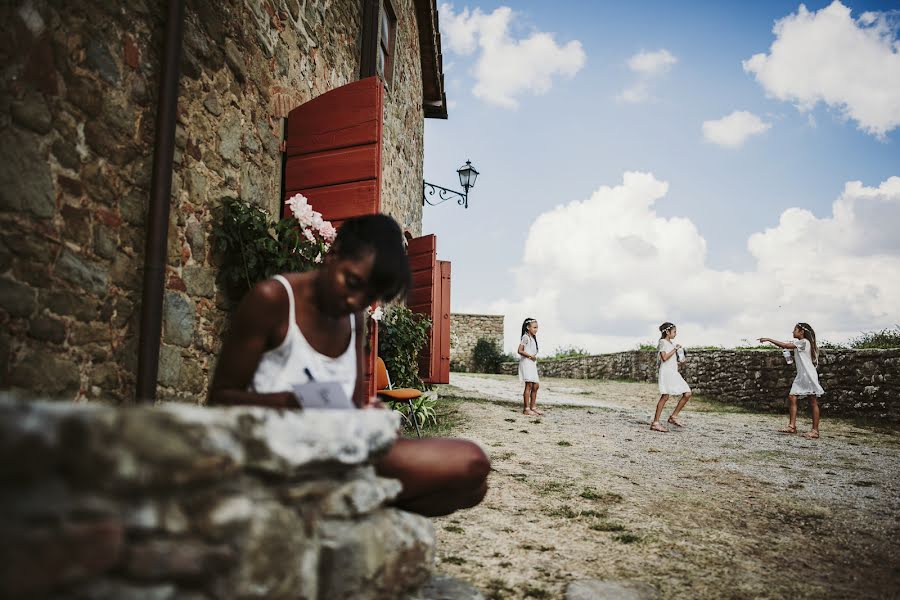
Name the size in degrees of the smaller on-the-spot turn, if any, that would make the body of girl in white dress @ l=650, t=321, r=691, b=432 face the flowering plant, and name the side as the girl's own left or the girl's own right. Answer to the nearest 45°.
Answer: approximately 135° to the girl's own right

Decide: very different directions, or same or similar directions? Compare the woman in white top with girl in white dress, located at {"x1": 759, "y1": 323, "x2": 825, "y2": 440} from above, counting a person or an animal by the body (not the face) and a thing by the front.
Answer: very different directions

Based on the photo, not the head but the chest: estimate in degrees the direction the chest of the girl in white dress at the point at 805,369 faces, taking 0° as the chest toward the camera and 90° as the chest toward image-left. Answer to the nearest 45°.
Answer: approximately 90°

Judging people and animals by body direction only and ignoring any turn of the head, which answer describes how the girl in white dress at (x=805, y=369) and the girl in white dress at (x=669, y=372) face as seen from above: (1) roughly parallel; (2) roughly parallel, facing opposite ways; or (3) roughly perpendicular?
roughly parallel, facing opposite ways

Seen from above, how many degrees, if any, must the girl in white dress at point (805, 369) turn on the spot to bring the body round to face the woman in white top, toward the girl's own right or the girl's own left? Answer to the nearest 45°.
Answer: approximately 90° to the girl's own left

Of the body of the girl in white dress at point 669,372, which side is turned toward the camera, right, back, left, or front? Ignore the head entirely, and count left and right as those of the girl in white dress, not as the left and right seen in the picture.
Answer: right

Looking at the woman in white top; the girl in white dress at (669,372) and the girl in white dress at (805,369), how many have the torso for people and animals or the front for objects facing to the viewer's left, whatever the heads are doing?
1

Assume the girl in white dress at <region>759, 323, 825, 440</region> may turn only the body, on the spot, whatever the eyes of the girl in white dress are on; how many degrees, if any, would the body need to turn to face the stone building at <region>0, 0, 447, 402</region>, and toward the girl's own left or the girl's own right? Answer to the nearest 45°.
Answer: approximately 90° to the girl's own left

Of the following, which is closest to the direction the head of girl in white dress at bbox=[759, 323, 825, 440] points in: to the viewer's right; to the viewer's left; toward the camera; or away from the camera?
to the viewer's left

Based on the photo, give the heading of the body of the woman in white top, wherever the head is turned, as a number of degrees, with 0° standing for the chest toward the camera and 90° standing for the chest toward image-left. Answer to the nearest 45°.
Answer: approximately 315°
